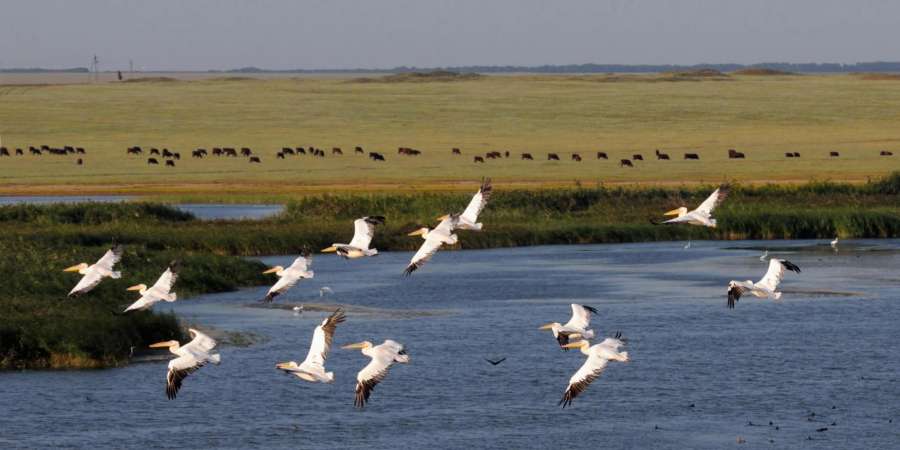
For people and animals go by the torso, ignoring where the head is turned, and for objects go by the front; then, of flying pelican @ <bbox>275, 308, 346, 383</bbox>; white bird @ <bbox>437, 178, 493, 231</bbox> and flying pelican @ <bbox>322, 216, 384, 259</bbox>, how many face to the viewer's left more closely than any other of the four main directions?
3

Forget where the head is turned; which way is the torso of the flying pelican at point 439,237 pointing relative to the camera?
to the viewer's left

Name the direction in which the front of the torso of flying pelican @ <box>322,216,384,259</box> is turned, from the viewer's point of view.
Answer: to the viewer's left

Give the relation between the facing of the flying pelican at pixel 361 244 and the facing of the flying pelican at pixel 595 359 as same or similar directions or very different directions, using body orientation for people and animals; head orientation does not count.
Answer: same or similar directions

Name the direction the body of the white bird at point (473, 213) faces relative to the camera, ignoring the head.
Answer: to the viewer's left

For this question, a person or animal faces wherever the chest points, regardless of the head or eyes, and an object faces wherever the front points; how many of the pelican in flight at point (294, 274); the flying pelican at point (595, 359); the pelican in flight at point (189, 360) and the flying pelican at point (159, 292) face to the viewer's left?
4

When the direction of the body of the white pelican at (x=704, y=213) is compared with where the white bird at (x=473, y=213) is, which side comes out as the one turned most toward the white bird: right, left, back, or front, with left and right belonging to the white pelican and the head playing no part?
front

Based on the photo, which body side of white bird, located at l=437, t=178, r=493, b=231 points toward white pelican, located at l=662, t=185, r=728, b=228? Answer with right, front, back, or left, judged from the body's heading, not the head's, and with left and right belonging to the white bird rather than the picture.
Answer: back

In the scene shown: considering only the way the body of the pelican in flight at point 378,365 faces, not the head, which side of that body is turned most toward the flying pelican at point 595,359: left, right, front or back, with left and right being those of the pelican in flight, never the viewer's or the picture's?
back

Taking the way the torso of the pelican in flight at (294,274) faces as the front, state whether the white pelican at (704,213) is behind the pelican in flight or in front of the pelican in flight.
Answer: behind

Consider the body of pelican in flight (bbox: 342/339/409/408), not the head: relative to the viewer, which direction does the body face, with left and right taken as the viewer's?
facing to the left of the viewer

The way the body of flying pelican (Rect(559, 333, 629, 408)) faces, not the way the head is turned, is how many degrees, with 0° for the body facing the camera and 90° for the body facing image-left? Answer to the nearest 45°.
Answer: approximately 90°

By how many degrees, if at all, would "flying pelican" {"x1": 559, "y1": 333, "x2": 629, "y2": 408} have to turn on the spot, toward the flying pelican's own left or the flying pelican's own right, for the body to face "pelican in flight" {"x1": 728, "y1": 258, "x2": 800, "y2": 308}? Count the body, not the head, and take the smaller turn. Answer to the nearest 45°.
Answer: approximately 135° to the flying pelican's own right

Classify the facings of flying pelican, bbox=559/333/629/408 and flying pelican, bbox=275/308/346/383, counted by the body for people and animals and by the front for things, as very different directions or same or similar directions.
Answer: same or similar directions

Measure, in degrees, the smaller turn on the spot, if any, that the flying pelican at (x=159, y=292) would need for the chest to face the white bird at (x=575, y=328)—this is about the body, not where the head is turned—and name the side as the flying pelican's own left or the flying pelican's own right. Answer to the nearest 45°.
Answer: approximately 180°

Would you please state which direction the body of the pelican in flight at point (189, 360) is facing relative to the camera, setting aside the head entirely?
to the viewer's left
